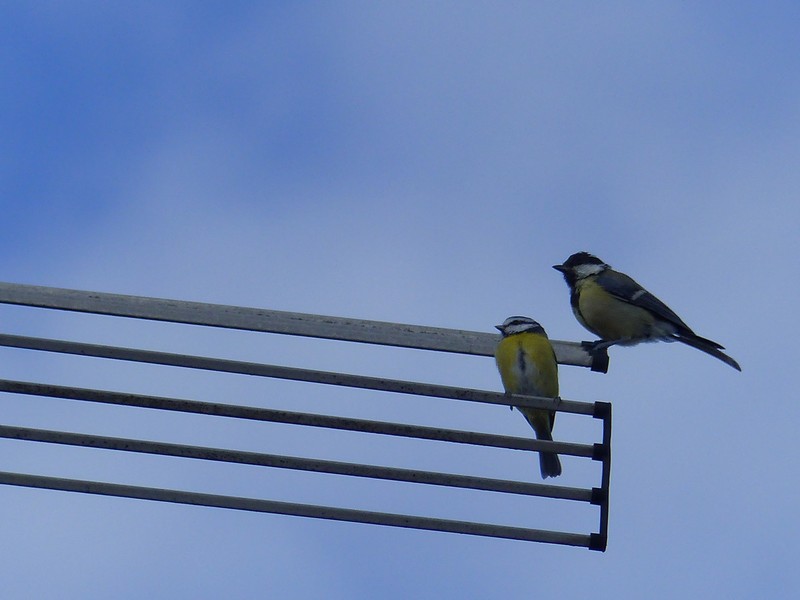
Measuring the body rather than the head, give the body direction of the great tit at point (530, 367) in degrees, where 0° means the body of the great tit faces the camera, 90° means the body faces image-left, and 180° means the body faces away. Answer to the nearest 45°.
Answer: approximately 45°

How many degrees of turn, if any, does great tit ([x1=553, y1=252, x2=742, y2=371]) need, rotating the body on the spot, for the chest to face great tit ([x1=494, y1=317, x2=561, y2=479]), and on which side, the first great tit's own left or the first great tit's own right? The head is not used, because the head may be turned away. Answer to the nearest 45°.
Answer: approximately 45° to the first great tit's own left

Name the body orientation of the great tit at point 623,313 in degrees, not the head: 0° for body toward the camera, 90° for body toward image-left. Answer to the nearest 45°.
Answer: approximately 90°
